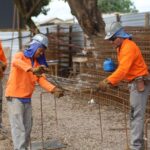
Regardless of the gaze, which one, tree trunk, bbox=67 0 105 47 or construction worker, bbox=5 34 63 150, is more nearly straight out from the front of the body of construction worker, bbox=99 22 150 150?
the construction worker

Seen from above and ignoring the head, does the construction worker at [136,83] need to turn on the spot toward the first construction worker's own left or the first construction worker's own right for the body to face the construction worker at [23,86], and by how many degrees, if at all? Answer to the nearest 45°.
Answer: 0° — they already face them

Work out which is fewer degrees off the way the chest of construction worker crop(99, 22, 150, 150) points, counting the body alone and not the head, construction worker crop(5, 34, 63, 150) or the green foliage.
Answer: the construction worker

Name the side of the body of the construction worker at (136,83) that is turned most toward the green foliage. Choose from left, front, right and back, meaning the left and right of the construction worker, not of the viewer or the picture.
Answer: right

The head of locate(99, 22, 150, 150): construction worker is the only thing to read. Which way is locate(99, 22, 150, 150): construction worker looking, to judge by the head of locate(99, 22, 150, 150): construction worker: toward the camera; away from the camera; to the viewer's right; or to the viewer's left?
to the viewer's left

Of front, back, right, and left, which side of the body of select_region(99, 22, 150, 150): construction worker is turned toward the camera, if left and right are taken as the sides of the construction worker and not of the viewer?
left
